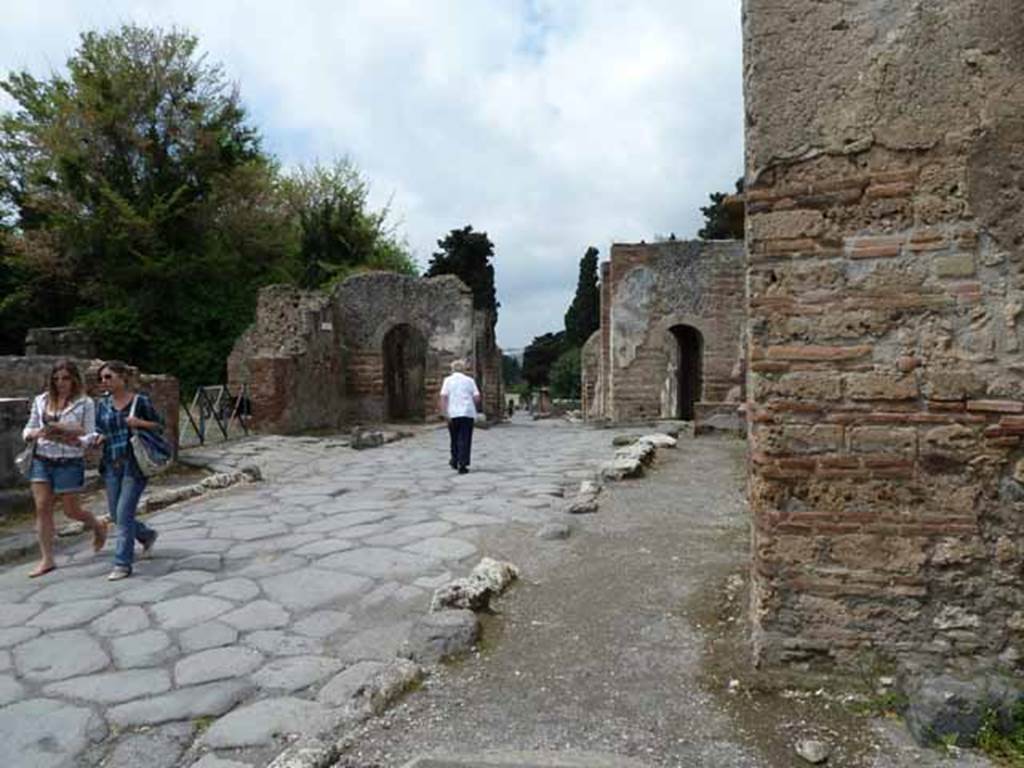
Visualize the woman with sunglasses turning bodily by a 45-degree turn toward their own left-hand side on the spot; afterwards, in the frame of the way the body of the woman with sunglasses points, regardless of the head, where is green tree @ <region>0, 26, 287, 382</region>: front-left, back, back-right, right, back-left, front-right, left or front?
back

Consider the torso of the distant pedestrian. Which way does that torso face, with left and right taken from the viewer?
facing away from the viewer

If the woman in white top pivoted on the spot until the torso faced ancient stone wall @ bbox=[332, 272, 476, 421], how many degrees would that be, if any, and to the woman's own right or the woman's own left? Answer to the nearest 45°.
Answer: approximately 180°

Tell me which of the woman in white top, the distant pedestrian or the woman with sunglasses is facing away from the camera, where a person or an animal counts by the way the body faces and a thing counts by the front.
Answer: the distant pedestrian

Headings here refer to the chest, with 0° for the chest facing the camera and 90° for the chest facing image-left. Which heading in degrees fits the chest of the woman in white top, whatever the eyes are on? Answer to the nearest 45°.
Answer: approximately 45°

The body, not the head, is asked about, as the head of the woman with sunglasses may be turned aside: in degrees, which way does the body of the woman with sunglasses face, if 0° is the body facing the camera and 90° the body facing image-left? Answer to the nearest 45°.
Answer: approximately 45°

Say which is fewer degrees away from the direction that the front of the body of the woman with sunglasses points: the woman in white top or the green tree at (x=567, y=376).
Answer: the woman in white top

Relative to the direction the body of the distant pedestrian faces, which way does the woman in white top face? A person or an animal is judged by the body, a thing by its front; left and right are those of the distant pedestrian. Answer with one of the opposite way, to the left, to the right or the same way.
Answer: the opposite way

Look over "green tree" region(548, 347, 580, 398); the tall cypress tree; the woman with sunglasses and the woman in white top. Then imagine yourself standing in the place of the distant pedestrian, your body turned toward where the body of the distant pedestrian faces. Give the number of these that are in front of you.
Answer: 2

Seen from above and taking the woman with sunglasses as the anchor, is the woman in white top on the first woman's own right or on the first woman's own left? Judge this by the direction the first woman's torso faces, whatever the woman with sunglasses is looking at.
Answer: on the first woman's own right
